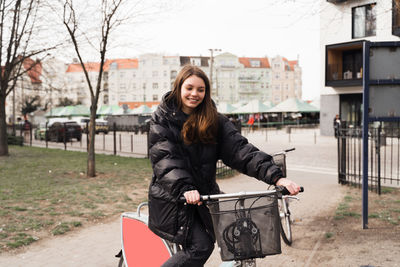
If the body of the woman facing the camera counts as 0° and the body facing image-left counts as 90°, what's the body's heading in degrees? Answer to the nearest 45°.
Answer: approximately 315°

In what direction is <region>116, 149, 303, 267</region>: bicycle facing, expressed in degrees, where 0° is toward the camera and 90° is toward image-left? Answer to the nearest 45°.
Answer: approximately 315°

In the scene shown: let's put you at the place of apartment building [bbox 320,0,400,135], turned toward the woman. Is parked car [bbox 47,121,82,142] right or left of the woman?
right

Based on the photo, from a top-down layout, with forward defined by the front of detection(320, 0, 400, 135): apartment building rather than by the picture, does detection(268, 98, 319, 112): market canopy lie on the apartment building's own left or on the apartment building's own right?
on the apartment building's own right

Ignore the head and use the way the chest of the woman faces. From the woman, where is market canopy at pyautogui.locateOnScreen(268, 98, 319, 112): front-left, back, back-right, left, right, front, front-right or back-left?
back-left

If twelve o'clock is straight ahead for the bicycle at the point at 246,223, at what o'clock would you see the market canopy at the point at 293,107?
The market canopy is roughly at 8 o'clock from the bicycle.
